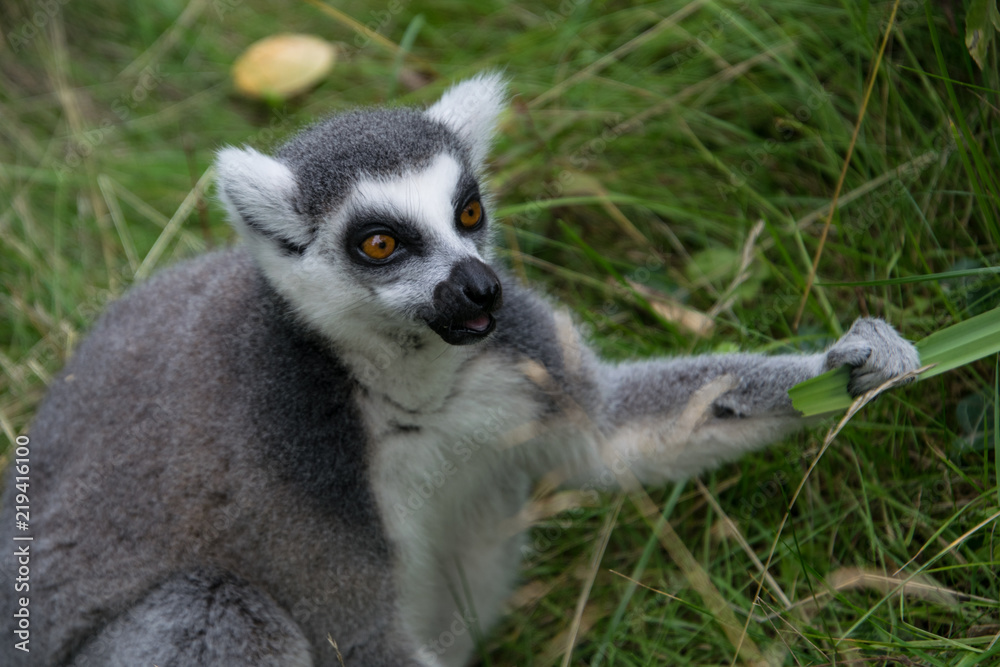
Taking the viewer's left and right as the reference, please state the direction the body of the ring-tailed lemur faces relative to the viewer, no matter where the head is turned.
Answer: facing the viewer and to the right of the viewer

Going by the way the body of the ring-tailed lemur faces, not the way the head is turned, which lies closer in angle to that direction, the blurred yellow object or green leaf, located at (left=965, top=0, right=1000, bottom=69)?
the green leaf

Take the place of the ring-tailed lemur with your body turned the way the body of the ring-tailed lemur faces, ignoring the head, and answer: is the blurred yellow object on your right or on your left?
on your left

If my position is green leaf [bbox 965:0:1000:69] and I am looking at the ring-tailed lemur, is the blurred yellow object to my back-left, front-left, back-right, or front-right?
front-right

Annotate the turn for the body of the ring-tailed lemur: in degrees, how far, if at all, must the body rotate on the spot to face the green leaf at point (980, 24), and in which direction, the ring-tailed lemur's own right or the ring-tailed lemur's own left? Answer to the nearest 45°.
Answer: approximately 45° to the ring-tailed lemur's own left
